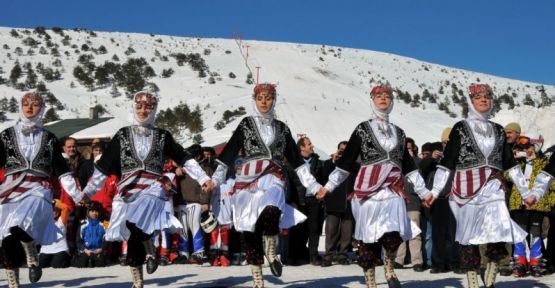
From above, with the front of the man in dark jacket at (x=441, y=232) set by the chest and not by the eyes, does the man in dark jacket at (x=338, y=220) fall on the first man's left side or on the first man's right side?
on the first man's right side

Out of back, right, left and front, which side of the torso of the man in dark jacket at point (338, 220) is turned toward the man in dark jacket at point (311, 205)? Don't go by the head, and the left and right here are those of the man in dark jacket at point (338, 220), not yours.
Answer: right

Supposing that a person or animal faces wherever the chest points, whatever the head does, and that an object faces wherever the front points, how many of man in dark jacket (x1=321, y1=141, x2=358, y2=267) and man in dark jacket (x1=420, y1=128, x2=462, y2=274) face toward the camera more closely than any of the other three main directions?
2

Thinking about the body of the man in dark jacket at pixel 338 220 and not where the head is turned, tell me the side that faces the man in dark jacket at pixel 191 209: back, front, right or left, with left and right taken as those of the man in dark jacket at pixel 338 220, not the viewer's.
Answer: right

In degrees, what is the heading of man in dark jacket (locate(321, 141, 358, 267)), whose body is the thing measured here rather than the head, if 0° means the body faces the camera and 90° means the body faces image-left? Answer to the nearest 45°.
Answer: approximately 0°

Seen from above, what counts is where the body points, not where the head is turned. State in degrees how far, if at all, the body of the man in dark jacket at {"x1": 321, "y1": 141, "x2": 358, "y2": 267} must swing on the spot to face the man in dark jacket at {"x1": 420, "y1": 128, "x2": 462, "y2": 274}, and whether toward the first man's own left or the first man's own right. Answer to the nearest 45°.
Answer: approximately 45° to the first man's own left

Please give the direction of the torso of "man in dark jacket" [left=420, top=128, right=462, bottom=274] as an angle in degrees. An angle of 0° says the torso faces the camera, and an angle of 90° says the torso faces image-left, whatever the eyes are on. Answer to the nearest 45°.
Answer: approximately 0°
